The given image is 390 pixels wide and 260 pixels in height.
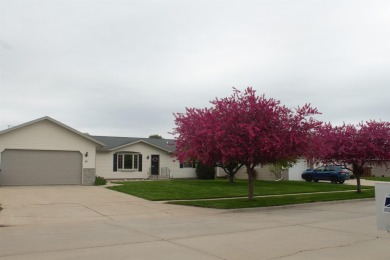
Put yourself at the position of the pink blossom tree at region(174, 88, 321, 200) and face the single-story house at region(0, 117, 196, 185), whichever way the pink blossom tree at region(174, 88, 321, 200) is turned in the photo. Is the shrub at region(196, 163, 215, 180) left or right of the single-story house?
right

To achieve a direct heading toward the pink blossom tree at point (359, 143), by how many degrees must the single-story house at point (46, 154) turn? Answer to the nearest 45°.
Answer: approximately 45° to its left

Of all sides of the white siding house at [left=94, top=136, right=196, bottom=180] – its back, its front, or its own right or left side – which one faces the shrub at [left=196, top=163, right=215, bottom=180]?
left

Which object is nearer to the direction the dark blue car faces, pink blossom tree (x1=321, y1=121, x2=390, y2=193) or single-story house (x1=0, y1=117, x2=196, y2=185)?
the single-story house

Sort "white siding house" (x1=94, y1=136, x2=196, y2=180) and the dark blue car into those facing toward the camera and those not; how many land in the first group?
1

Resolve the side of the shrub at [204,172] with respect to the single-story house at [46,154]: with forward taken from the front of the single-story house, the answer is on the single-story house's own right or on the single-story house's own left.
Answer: on the single-story house's own left

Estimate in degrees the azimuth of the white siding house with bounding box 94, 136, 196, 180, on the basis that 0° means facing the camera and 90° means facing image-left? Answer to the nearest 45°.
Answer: approximately 0°
